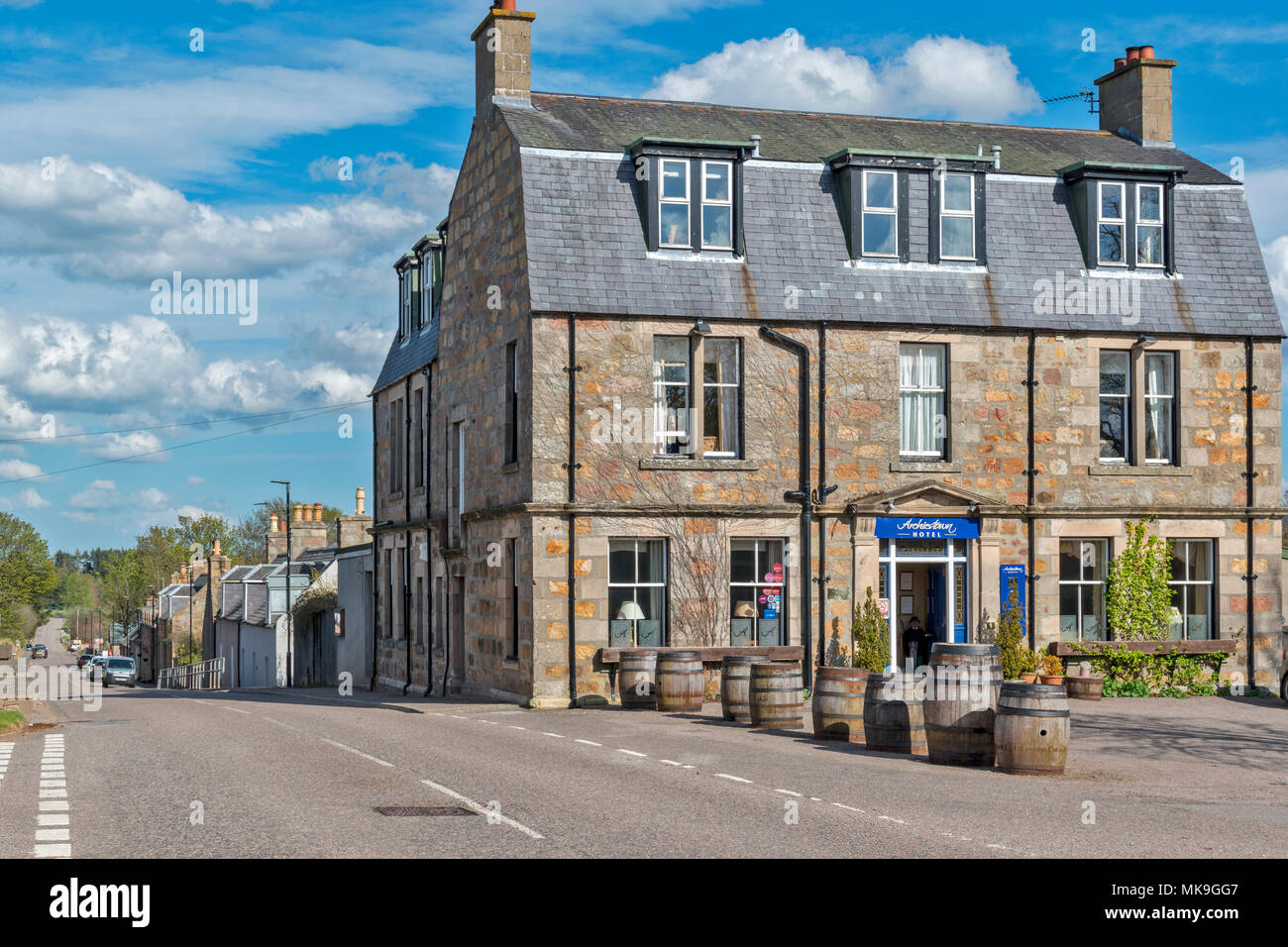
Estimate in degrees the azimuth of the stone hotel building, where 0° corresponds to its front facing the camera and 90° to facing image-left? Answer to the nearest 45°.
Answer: approximately 0°

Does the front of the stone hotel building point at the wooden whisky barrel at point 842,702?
yes

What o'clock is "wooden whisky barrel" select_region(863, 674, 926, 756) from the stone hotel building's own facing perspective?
The wooden whisky barrel is roughly at 12 o'clock from the stone hotel building.

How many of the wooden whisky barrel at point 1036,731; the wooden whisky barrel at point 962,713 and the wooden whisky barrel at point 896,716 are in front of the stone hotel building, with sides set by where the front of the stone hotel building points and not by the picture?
3

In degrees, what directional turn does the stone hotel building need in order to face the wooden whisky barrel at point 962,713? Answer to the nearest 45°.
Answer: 0° — it already faces it

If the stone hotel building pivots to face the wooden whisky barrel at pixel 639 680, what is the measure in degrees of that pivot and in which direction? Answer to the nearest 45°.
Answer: approximately 45° to its right
